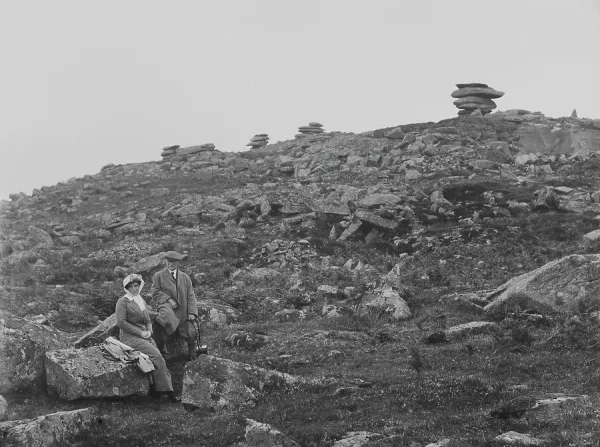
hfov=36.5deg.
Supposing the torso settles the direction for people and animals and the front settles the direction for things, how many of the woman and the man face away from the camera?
0

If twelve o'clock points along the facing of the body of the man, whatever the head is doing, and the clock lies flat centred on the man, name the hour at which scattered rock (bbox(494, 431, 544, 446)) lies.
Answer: The scattered rock is roughly at 11 o'clock from the man.

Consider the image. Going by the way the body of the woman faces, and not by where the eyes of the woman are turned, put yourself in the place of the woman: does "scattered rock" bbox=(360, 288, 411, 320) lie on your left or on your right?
on your left

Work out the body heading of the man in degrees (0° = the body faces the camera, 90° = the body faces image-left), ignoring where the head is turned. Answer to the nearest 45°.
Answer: approximately 0°

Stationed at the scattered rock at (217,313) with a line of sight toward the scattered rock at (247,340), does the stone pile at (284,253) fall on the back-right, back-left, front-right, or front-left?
back-left

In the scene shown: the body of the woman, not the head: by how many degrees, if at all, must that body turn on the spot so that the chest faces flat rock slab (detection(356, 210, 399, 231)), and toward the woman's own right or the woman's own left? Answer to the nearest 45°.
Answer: approximately 90° to the woman's own left

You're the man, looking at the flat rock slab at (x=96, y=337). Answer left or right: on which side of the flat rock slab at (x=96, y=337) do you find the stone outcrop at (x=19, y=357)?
left

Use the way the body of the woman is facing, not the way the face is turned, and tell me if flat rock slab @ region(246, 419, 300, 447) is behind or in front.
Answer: in front

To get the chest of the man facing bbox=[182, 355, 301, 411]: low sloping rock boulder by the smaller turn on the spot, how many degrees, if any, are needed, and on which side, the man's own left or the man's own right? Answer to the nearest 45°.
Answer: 0° — they already face it

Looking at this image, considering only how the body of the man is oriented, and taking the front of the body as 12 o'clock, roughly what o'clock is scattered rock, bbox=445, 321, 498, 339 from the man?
The scattered rock is roughly at 9 o'clock from the man.

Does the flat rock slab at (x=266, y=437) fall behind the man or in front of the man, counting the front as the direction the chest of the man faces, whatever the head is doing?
in front

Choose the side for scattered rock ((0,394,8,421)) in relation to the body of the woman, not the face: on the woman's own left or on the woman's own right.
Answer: on the woman's own right
